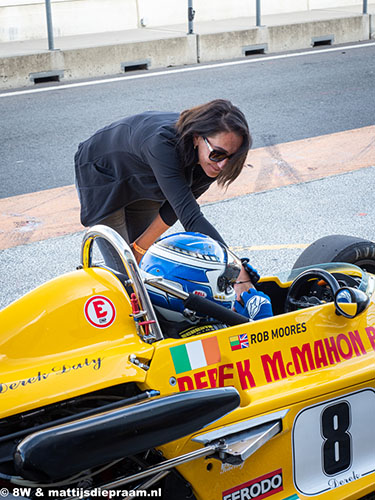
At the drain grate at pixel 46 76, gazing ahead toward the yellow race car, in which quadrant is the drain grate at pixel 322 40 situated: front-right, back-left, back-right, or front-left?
back-left

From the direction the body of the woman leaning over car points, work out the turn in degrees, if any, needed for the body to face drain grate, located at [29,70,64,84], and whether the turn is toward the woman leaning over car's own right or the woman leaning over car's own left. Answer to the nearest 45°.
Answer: approximately 135° to the woman leaning over car's own left

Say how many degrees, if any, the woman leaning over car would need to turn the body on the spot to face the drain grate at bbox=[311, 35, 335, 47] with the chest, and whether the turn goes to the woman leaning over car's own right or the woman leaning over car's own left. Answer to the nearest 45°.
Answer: approximately 135° to the woman leaning over car's own left

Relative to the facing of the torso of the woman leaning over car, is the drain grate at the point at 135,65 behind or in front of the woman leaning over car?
behind

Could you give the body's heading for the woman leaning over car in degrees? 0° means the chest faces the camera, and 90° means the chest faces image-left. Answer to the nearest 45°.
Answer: approximately 315°

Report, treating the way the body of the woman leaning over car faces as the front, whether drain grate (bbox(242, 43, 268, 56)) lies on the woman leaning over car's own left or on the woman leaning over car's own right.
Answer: on the woman leaning over car's own left

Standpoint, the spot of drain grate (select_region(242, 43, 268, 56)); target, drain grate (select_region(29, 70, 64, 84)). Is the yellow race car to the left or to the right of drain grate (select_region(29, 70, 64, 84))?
left
